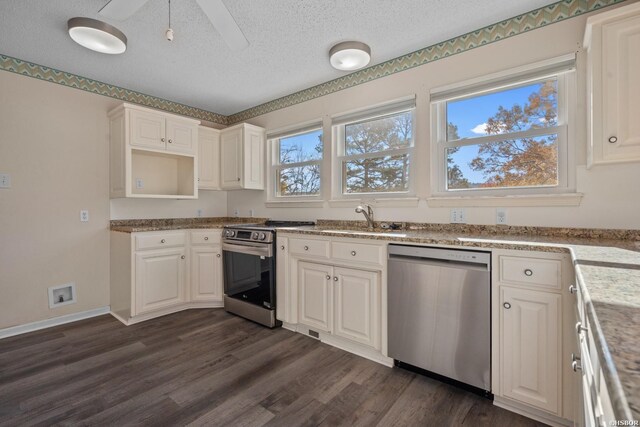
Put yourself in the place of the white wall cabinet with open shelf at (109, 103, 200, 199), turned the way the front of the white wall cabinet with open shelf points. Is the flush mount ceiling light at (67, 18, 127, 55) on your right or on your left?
on your right

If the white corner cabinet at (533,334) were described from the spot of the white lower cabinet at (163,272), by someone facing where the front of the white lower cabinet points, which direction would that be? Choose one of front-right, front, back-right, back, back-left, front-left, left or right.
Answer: front

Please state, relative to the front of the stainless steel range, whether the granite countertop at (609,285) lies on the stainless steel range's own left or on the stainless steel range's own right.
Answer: on the stainless steel range's own left

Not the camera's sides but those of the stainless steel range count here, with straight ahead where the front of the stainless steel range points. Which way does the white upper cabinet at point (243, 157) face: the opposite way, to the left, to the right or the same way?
the same way

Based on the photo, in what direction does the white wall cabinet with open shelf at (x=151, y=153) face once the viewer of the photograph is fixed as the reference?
facing the viewer and to the right of the viewer

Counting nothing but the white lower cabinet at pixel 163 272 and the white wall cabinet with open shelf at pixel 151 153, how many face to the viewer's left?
0

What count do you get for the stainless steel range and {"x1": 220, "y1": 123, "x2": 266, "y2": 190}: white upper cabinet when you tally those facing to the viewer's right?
0

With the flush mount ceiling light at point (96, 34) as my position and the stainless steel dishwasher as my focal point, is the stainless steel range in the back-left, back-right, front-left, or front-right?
front-left
